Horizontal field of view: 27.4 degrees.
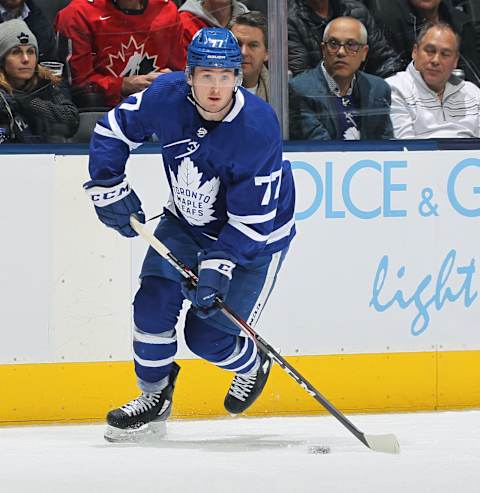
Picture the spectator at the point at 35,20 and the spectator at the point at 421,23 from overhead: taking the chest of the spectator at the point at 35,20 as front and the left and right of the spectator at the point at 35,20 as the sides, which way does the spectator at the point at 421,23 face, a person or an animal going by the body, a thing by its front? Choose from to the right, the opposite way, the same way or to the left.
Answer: the same way

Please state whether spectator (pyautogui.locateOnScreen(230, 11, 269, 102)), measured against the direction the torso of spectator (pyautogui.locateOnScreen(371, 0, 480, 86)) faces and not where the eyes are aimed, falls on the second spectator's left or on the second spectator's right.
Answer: on the second spectator's right

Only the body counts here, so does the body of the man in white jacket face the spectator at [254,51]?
no

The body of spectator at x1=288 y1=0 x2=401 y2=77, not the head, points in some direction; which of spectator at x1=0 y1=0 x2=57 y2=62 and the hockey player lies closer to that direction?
the hockey player

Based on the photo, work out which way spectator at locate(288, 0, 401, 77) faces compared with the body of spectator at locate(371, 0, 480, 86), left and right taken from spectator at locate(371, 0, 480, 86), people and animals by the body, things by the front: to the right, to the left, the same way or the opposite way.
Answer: the same way

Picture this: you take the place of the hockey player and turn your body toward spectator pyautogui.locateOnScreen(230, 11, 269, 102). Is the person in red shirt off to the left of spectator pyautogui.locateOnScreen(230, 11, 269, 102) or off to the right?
left

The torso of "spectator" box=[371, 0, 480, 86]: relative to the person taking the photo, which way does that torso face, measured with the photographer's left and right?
facing the viewer

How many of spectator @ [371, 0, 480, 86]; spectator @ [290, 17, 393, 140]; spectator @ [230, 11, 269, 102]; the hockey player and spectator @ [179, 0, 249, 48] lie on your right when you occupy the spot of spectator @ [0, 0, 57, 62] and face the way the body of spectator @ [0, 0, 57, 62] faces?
0

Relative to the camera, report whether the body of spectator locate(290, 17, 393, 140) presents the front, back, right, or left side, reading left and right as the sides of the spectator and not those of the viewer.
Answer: front

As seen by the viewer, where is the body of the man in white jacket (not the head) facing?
toward the camera

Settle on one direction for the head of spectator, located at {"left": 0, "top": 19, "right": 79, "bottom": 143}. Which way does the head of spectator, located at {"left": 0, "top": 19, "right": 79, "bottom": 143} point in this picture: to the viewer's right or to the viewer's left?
to the viewer's right

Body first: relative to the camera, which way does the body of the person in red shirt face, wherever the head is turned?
toward the camera

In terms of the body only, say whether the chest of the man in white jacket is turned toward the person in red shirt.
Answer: no
